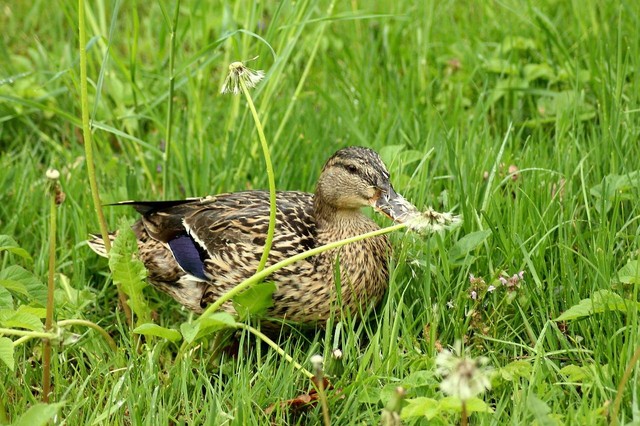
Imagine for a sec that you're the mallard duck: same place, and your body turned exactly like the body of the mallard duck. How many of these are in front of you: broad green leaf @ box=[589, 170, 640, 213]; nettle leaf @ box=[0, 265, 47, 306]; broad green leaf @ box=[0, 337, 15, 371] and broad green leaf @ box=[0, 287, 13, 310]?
1

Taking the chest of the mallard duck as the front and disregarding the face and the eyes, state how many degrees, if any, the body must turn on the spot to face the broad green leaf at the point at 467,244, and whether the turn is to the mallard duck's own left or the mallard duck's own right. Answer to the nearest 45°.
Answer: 0° — it already faces it

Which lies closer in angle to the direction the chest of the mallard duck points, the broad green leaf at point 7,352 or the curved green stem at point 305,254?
the curved green stem

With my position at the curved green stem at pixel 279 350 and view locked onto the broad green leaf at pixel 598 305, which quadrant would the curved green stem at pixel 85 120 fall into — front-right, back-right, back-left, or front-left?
back-left

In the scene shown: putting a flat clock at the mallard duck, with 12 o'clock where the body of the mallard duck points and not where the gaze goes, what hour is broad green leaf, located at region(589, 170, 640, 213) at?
The broad green leaf is roughly at 12 o'clock from the mallard duck.

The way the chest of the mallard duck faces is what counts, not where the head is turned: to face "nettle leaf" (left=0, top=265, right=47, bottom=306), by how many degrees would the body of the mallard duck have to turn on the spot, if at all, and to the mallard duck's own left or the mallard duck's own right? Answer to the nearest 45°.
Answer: approximately 180°

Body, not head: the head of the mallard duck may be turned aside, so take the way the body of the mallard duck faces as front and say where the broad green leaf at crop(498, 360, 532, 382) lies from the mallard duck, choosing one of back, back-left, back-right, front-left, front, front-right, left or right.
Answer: front-right

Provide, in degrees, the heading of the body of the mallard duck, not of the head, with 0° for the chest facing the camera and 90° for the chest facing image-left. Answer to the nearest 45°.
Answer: approximately 270°

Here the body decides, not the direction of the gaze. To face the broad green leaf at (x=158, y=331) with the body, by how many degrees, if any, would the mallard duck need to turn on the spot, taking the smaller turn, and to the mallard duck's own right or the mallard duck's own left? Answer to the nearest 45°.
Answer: approximately 135° to the mallard duck's own right

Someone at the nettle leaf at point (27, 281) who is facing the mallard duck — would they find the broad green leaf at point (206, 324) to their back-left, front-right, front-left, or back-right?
front-right

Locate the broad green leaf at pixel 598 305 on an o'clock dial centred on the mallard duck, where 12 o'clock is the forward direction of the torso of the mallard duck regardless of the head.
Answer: The broad green leaf is roughly at 1 o'clock from the mallard duck.
